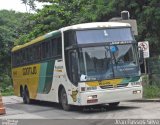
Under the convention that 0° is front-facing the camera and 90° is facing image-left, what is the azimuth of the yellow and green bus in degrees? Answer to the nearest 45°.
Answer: approximately 315°
